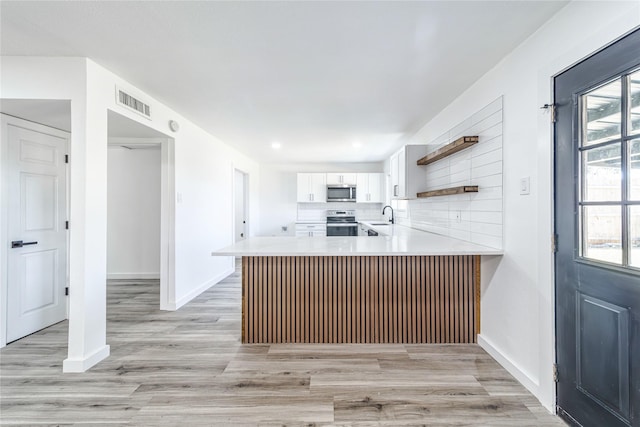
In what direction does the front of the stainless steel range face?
toward the camera

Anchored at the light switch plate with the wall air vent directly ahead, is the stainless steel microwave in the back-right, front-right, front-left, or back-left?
front-right

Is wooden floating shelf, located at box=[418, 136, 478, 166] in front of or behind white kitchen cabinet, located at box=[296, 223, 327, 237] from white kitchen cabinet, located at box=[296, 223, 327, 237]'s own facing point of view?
in front

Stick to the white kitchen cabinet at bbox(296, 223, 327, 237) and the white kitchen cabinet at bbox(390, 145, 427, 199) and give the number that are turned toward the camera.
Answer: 1

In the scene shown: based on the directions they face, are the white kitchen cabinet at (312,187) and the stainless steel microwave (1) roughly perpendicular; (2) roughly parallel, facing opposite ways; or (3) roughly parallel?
roughly parallel

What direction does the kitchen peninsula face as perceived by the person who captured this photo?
facing the viewer

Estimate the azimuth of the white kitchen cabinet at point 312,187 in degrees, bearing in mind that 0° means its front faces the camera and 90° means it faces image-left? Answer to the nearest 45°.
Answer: approximately 0°

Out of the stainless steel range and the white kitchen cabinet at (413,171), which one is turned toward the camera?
the stainless steel range

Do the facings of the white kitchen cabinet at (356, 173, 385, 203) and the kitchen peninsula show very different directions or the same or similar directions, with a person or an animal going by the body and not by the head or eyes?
same or similar directions

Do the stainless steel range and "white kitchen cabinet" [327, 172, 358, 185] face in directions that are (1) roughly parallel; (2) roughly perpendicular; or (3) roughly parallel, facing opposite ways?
roughly parallel

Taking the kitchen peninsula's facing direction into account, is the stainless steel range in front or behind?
behind

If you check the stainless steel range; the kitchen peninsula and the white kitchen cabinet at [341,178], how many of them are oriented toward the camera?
3
